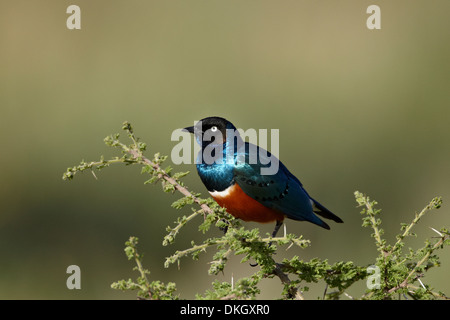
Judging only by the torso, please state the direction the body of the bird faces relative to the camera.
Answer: to the viewer's left
